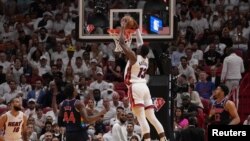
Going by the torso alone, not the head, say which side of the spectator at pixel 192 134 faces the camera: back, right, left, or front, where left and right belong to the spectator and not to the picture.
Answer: back

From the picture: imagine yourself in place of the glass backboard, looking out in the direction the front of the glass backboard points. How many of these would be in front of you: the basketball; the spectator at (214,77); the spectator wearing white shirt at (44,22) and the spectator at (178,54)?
1

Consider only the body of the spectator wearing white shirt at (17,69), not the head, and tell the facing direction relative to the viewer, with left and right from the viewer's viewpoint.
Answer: facing the viewer

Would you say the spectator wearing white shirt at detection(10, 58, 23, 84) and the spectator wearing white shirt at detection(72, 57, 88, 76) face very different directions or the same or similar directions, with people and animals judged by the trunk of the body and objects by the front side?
same or similar directions

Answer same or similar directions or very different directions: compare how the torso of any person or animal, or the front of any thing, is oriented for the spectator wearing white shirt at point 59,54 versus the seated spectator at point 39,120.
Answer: same or similar directions

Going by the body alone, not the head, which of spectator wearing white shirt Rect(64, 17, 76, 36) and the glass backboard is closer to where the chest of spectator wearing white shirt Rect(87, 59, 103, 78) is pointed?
the glass backboard

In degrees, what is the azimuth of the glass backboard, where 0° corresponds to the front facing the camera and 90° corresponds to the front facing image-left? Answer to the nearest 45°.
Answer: approximately 0°

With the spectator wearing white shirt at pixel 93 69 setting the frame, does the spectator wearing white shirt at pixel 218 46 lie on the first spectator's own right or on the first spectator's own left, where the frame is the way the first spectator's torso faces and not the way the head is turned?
on the first spectator's own left

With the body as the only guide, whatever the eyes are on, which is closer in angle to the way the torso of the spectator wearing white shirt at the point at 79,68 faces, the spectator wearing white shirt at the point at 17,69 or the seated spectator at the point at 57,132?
the seated spectator

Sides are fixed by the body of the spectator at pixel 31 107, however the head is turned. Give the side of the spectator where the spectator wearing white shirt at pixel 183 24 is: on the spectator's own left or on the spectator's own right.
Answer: on the spectator's own left

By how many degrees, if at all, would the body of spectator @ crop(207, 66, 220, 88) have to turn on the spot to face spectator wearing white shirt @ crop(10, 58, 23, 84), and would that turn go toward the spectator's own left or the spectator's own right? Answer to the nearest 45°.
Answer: approximately 90° to the spectator's own right

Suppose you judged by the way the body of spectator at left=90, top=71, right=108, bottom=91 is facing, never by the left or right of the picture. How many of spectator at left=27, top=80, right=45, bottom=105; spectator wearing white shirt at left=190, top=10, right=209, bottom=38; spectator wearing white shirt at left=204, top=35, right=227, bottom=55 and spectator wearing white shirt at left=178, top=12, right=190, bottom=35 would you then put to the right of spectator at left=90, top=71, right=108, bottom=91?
1
